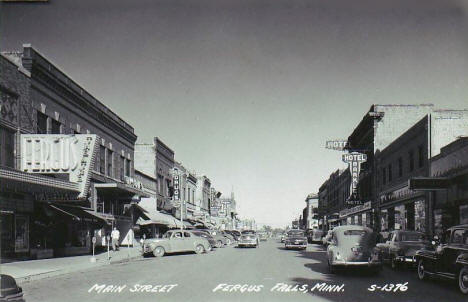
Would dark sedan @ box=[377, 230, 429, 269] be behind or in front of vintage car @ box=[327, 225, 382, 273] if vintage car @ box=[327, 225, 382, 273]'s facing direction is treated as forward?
in front

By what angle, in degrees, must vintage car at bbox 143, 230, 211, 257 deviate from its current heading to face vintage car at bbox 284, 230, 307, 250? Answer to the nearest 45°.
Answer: approximately 180°

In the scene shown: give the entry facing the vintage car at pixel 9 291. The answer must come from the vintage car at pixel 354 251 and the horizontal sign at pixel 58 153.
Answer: the horizontal sign

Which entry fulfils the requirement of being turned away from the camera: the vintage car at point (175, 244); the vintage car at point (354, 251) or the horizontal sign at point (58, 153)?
the vintage car at point (354, 251)

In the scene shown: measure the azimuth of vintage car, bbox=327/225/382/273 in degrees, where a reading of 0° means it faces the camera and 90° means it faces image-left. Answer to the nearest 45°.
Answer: approximately 180°

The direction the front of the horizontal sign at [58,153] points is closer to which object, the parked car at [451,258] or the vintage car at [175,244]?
the parked car

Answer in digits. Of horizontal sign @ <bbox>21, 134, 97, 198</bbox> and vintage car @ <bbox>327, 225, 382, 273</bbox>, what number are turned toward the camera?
1

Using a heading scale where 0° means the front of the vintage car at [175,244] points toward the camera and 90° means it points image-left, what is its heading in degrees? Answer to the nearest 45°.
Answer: approximately 45°

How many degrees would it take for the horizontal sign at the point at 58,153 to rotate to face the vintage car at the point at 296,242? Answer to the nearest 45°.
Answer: approximately 135° to its left
